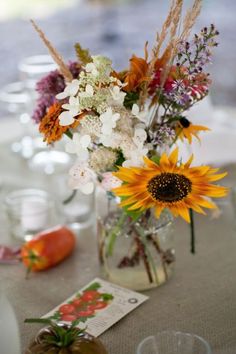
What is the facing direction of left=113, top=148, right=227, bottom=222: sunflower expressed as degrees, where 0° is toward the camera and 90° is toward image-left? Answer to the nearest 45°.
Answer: approximately 0°

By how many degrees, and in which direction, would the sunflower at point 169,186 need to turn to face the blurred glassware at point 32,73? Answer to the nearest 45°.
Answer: approximately 135° to its right
